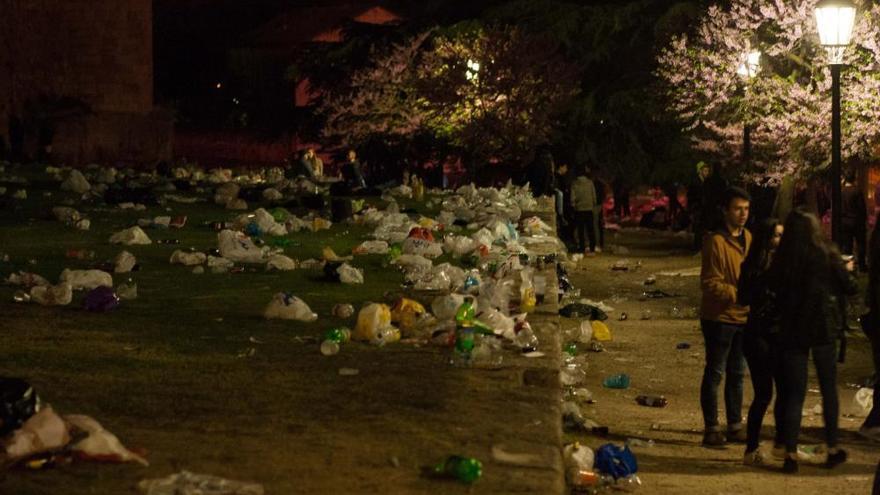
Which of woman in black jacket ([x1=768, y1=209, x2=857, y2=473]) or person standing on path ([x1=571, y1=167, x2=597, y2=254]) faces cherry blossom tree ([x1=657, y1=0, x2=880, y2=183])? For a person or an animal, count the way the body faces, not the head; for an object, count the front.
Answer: the woman in black jacket

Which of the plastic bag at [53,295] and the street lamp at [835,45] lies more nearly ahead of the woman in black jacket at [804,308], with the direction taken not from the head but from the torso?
the street lamp

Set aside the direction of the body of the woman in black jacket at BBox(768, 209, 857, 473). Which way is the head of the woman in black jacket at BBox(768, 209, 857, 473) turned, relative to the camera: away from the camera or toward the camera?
away from the camera

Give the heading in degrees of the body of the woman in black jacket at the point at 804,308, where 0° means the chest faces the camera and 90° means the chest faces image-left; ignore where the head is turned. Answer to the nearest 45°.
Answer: approximately 180°

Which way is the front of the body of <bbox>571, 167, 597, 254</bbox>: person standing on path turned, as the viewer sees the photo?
away from the camera

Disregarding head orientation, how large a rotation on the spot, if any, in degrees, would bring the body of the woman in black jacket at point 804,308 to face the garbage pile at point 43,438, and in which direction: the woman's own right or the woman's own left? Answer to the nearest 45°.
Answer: approximately 135° to the woman's own left

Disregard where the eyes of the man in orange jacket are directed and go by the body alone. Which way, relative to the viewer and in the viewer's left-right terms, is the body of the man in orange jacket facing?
facing the viewer and to the right of the viewer

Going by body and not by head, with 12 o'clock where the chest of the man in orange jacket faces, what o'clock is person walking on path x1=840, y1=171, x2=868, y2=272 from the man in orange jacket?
The person walking on path is roughly at 8 o'clock from the man in orange jacket.

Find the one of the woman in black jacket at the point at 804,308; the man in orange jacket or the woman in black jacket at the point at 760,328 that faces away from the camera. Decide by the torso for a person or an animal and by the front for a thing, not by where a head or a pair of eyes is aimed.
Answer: the woman in black jacket at the point at 804,308
